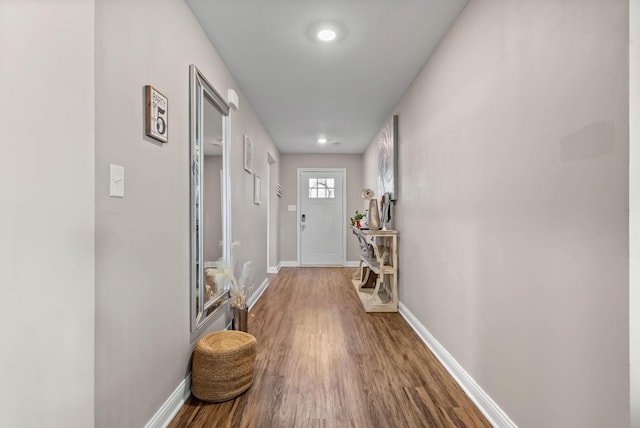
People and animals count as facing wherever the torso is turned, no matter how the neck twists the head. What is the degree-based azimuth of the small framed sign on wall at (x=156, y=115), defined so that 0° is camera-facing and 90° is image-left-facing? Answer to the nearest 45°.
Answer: approximately 315°

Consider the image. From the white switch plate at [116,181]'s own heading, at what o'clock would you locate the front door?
The front door is roughly at 9 o'clock from the white switch plate.

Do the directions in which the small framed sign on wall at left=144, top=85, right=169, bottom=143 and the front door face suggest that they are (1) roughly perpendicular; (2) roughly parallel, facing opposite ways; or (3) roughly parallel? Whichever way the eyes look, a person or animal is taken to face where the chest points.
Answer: roughly perpendicular

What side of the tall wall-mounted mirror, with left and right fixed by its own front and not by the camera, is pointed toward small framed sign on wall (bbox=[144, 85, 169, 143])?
right

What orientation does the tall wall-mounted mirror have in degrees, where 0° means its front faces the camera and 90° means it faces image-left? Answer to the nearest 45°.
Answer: approximately 270°

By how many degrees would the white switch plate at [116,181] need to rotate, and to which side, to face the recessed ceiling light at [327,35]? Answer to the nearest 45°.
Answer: approximately 45° to its left

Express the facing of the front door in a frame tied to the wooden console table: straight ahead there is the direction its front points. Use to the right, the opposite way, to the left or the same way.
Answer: to the left

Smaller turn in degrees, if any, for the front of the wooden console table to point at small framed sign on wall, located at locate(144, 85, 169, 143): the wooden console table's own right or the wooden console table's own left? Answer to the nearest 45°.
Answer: approximately 45° to the wooden console table's own left

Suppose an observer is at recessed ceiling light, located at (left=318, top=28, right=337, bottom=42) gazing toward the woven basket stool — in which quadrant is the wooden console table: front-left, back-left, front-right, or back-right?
back-right

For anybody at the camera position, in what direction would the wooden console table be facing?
facing to the left of the viewer
